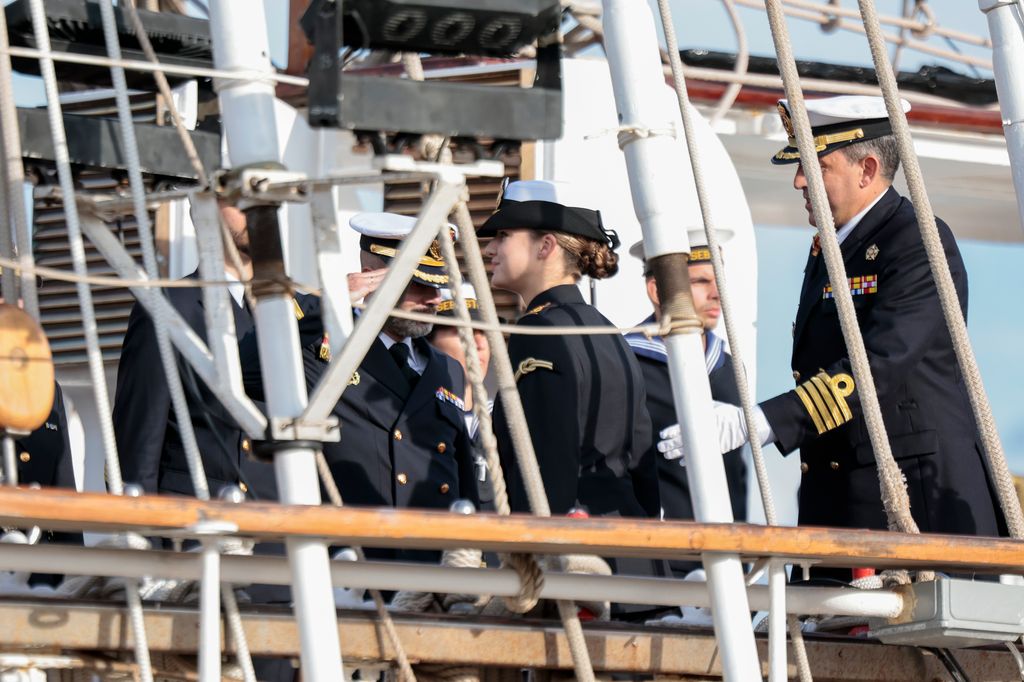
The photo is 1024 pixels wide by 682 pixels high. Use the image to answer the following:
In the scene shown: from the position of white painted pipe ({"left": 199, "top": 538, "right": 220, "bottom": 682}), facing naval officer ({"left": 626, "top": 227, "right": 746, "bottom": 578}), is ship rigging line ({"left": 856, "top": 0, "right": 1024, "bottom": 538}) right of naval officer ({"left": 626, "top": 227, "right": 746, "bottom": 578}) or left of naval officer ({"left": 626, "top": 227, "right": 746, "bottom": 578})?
right

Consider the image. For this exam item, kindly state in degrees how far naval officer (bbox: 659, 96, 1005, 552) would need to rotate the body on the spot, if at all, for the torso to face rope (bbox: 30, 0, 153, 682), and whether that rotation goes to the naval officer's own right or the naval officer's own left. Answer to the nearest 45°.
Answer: approximately 45° to the naval officer's own left

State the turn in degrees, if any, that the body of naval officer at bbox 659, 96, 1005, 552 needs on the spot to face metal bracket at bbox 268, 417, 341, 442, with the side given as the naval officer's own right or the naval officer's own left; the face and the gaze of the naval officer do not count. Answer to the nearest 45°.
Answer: approximately 45° to the naval officer's own left

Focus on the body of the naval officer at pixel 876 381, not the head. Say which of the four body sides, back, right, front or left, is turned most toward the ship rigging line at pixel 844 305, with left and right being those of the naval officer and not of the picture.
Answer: left

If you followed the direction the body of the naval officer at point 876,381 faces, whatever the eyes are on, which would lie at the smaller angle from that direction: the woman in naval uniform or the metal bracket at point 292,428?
the woman in naval uniform

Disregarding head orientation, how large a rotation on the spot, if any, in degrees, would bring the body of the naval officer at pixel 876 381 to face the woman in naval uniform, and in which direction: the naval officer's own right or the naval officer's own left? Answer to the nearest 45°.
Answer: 0° — they already face them

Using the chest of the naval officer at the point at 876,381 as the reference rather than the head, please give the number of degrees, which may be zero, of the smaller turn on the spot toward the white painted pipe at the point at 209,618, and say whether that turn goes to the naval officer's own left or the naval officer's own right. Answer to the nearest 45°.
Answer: approximately 45° to the naval officer's own left

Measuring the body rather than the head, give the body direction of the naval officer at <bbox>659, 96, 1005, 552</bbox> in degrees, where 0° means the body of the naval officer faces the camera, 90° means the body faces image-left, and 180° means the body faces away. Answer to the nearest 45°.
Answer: approximately 90°

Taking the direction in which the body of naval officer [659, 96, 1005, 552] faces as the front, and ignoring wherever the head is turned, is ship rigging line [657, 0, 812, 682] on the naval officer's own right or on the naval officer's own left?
on the naval officer's own left

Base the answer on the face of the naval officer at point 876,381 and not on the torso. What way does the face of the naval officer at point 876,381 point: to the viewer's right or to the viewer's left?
to the viewer's left

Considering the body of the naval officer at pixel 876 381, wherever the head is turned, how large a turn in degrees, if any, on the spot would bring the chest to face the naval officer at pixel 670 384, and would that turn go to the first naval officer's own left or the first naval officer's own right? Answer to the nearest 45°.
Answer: approximately 45° to the first naval officer's own right

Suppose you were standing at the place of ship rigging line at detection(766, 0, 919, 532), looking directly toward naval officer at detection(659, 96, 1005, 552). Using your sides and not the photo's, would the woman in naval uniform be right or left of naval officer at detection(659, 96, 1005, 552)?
left

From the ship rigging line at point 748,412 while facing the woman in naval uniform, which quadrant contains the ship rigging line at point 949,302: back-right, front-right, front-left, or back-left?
back-right
